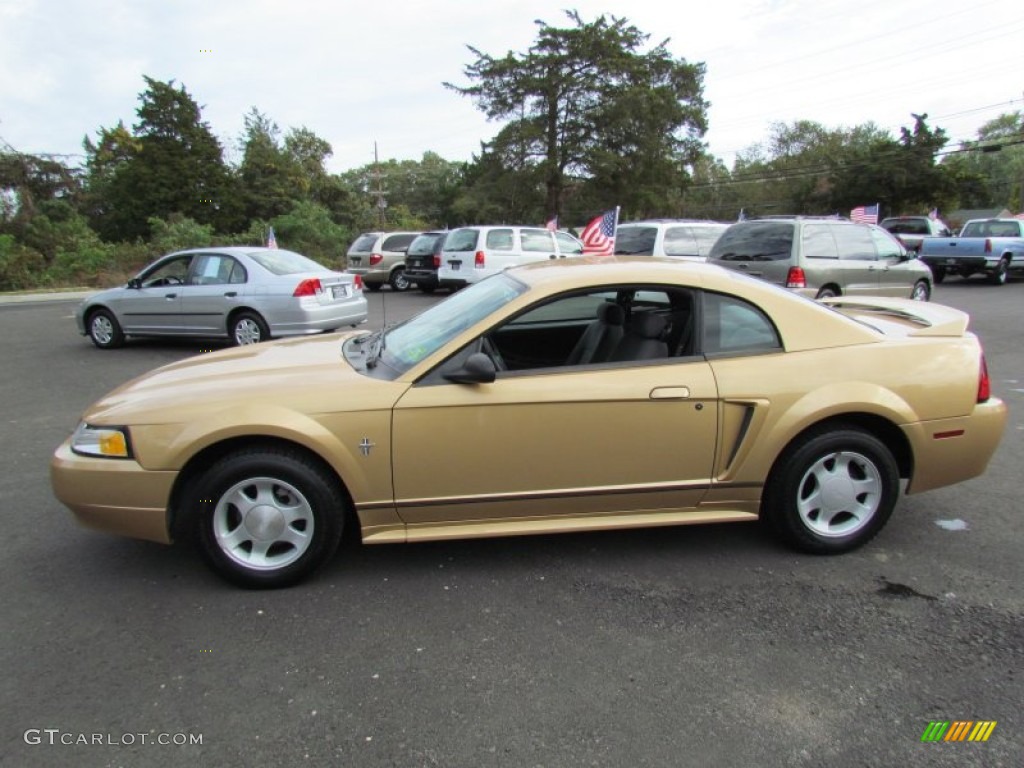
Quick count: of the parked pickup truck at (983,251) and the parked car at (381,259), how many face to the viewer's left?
0

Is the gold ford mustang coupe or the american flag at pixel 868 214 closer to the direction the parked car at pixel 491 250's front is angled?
the american flag

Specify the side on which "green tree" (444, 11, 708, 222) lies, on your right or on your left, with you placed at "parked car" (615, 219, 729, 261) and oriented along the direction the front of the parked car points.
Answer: on your left

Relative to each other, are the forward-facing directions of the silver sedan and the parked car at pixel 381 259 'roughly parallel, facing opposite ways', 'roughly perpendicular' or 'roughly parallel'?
roughly perpendicular

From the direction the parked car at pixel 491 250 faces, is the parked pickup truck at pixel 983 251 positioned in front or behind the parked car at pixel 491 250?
in front

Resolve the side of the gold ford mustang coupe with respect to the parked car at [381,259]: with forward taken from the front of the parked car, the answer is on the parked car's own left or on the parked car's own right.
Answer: on the parked car's own right

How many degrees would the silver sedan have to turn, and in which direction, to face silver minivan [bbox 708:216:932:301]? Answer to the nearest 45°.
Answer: approximately 135° to its right

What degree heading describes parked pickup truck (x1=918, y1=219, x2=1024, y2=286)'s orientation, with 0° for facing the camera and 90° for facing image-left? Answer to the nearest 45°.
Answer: approximately 225°

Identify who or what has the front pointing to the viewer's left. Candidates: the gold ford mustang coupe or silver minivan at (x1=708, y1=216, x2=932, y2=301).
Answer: the gold ford mustang coupe

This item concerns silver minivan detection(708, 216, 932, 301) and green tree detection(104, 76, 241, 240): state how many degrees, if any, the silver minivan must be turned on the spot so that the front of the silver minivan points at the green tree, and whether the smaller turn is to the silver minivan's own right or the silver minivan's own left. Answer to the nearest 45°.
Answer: approximately 90° to the silver minivan's own left

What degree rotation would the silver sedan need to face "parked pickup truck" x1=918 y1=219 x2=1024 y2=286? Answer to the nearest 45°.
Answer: approximately 135° to its right

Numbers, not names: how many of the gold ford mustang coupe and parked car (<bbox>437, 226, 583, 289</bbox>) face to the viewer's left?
1

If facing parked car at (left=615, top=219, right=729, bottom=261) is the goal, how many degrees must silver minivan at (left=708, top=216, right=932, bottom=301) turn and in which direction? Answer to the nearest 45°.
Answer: approximately 90° to its left
